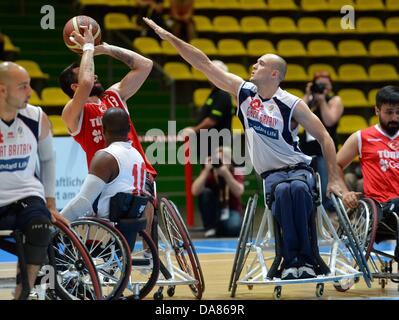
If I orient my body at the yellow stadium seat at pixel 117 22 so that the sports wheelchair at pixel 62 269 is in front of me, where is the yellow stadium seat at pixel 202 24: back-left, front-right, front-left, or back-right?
back-left

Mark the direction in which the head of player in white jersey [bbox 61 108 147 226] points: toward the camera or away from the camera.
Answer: away from the camera

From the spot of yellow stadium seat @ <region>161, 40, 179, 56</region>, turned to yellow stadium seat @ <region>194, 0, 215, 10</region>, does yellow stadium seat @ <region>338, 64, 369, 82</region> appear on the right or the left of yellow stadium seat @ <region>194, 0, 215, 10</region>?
right

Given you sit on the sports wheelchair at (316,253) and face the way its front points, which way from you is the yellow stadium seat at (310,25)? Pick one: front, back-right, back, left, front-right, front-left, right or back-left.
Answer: back

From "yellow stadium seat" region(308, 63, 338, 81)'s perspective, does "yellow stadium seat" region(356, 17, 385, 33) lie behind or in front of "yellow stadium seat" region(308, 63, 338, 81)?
behind

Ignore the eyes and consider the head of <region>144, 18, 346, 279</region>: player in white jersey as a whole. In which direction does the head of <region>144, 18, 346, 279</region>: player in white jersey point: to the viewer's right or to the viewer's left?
to the viewer's left

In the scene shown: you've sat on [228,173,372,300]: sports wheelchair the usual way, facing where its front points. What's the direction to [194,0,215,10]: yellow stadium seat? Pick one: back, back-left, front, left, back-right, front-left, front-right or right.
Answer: back

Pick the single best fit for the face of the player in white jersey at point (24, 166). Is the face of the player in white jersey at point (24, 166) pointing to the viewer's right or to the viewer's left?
to the viewer's right

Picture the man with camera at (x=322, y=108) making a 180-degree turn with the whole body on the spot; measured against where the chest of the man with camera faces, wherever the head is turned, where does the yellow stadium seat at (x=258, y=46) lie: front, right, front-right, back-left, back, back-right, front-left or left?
front-left

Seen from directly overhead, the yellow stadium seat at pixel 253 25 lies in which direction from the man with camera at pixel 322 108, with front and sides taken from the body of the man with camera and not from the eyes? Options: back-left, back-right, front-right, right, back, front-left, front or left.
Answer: back-right

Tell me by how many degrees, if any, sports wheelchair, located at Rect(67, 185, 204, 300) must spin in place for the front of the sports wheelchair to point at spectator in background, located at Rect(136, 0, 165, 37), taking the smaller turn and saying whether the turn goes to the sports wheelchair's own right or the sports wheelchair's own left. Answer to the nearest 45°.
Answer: approximately 45° to the sports wheelchair's own right

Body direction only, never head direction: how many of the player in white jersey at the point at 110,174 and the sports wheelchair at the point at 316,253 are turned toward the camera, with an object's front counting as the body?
1

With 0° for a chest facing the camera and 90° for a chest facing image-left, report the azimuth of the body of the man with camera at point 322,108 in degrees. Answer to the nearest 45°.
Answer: approximately 45°
